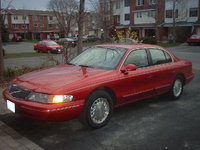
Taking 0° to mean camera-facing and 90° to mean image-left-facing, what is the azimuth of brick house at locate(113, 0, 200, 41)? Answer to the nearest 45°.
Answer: approximately 0°

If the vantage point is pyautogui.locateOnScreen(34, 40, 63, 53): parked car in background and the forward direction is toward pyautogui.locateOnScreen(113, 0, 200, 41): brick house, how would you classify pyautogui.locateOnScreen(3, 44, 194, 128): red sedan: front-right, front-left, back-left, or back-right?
back-right

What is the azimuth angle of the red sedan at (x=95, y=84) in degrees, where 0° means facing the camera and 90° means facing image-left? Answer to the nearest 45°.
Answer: approximately 45°

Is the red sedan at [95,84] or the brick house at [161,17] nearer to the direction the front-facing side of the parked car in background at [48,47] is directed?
the red sedan

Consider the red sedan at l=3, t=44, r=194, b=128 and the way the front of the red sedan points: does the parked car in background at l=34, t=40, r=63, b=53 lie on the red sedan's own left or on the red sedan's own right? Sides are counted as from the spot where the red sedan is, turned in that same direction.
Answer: on the red sedan's own right

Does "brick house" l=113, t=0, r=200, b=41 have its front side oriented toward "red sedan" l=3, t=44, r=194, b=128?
yes

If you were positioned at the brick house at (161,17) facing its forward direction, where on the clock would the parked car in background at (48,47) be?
The parked car in background is roughly at 1 o'clock from the brick house.
